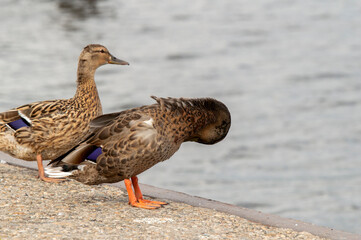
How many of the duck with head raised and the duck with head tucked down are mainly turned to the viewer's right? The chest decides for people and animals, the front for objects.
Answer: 2

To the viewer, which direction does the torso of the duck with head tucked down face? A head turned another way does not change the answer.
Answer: to the viewer's right

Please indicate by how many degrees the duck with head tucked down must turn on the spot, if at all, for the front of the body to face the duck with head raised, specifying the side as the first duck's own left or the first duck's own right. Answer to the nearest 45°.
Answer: approximately 135° to the first duck's own left

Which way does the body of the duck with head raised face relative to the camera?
to the viewer's right

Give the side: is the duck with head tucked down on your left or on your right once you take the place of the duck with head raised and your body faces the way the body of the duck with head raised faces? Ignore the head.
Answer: on your right
